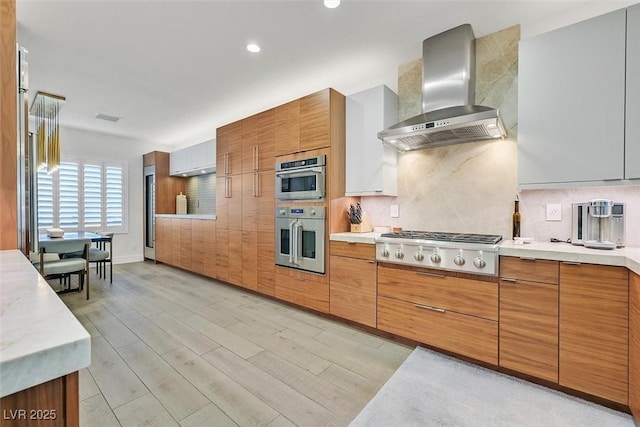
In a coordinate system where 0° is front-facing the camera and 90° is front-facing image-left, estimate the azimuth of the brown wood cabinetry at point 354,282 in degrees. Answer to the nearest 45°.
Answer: approximately 45°

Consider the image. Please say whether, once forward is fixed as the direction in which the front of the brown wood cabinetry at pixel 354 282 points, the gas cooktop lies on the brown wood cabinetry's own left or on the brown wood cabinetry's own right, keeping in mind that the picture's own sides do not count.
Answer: on the brown wood cabinetry's own left

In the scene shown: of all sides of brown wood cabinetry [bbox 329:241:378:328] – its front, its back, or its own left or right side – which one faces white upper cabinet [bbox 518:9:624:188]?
left

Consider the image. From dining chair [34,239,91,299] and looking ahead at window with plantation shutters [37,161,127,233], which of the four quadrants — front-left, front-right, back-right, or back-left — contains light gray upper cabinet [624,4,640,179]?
back-right

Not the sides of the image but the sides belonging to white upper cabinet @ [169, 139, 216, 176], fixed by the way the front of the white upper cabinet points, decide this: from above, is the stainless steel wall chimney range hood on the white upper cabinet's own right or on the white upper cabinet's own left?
on the white upper cabinet's own left

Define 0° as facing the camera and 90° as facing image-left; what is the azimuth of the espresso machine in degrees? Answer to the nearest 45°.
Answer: approximately 0°

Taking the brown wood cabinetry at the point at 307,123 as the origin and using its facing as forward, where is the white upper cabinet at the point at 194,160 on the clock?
The white upper cabinet is roughly at 3 o'clock from the brown wood cabinetry.

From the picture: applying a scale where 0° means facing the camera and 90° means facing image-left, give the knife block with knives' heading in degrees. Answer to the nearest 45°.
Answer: approximately 45°

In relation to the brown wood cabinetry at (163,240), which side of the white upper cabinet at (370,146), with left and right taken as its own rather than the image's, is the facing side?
right
